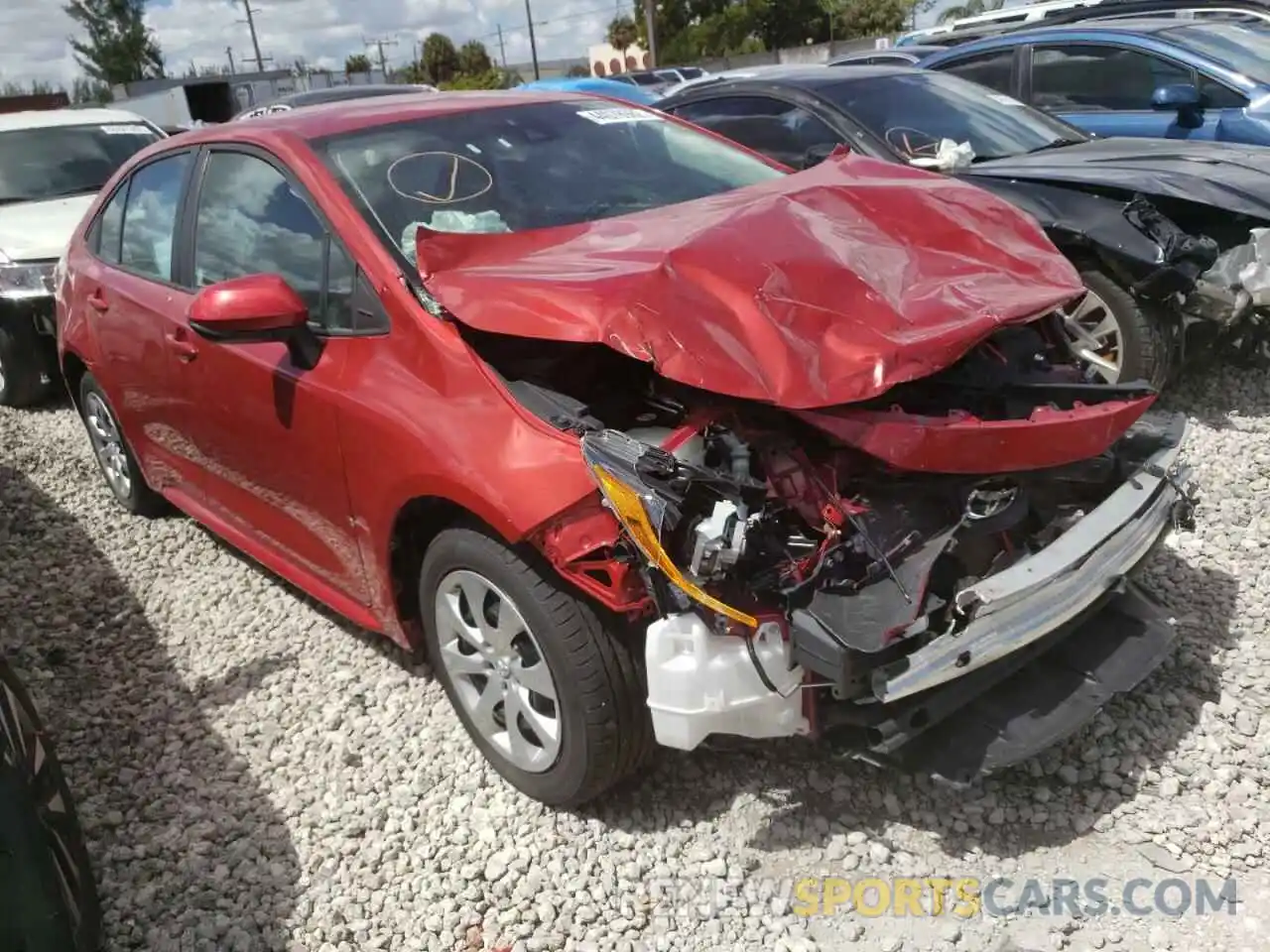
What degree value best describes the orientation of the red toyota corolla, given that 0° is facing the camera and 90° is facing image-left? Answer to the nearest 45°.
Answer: approximately 315°

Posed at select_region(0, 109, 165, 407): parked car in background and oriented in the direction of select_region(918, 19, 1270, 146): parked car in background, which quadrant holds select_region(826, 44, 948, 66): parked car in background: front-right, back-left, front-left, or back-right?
front-left

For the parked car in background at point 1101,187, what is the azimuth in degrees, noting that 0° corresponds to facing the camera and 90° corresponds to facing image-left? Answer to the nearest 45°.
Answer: approximately 315°

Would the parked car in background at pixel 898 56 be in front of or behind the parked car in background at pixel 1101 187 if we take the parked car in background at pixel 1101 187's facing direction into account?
behind

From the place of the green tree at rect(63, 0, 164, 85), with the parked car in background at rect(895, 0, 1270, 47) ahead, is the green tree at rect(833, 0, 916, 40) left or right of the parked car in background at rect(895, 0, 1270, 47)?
left

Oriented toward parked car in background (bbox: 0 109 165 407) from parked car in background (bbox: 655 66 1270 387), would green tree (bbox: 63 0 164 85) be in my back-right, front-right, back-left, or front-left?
front-right

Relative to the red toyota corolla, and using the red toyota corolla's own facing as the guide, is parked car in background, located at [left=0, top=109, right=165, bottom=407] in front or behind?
behind

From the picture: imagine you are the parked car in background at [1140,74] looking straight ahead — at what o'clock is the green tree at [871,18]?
The green tree is roughly at 7 o'clock from the parked car in background.

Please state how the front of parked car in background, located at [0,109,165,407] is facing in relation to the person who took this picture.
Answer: facing the viewer and to the right of the viewer

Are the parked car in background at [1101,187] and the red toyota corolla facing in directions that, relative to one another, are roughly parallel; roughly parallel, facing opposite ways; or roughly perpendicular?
roughly parallel

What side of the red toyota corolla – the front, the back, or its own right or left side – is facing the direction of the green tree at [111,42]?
back
